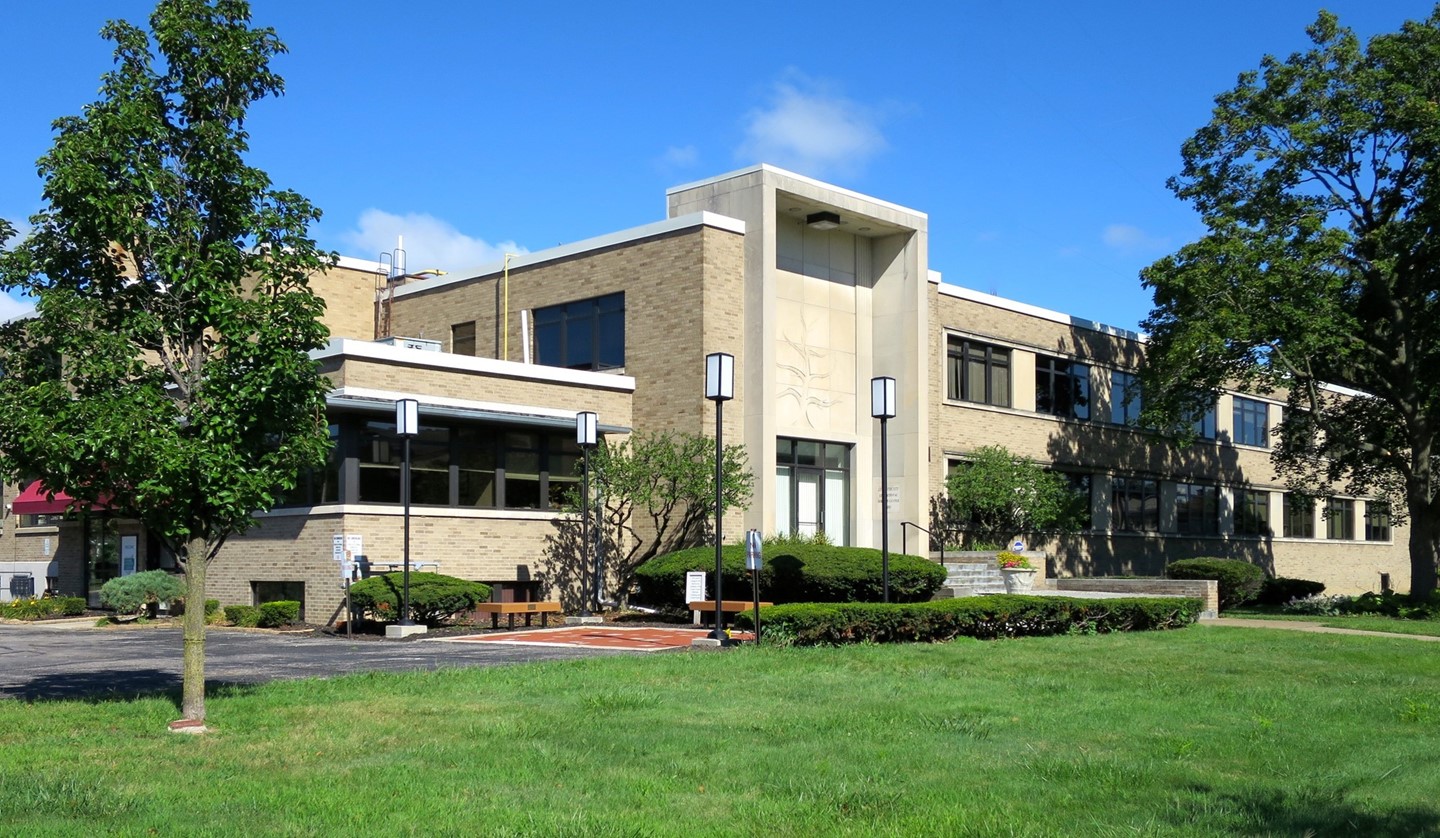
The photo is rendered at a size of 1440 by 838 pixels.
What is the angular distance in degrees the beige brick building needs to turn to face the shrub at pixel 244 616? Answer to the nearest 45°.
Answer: approximately 90° to its right

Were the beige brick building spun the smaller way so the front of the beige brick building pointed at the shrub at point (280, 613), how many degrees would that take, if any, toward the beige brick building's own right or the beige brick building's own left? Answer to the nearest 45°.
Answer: approximately 90° to the beige brick building's own right

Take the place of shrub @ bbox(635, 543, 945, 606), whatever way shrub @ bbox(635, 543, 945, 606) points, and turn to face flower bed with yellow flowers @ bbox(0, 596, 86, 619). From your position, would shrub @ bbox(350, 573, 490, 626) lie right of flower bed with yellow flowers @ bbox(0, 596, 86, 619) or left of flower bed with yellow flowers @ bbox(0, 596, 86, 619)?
left

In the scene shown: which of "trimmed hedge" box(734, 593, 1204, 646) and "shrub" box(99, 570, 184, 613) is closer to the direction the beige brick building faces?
the trimmed hedge

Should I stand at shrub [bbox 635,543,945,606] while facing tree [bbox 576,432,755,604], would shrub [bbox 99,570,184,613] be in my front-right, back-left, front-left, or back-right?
front-left

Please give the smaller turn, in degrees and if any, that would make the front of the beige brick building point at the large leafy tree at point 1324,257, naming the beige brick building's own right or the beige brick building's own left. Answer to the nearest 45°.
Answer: approximately 45° to the beige brick building's own left
